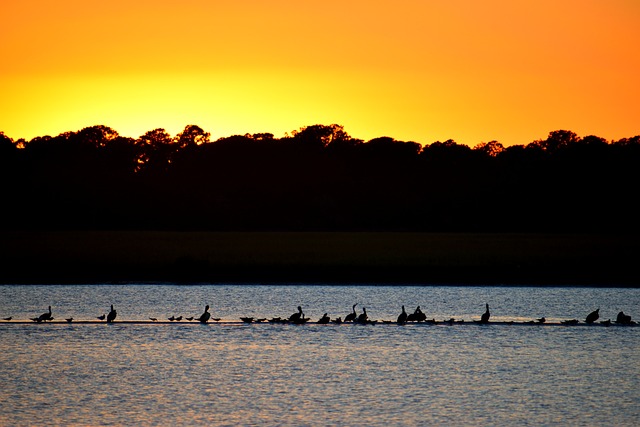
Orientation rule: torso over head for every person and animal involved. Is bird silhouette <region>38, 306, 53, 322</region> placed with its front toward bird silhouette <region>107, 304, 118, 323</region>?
yes

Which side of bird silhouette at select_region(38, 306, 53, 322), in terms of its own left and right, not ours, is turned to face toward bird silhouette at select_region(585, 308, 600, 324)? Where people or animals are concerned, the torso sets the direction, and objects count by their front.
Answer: front

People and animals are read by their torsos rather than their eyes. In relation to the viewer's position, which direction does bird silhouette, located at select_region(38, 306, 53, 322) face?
facing to the right of the viewer

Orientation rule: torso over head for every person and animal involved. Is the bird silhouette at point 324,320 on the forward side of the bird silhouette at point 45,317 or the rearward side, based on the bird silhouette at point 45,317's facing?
on the forward side
